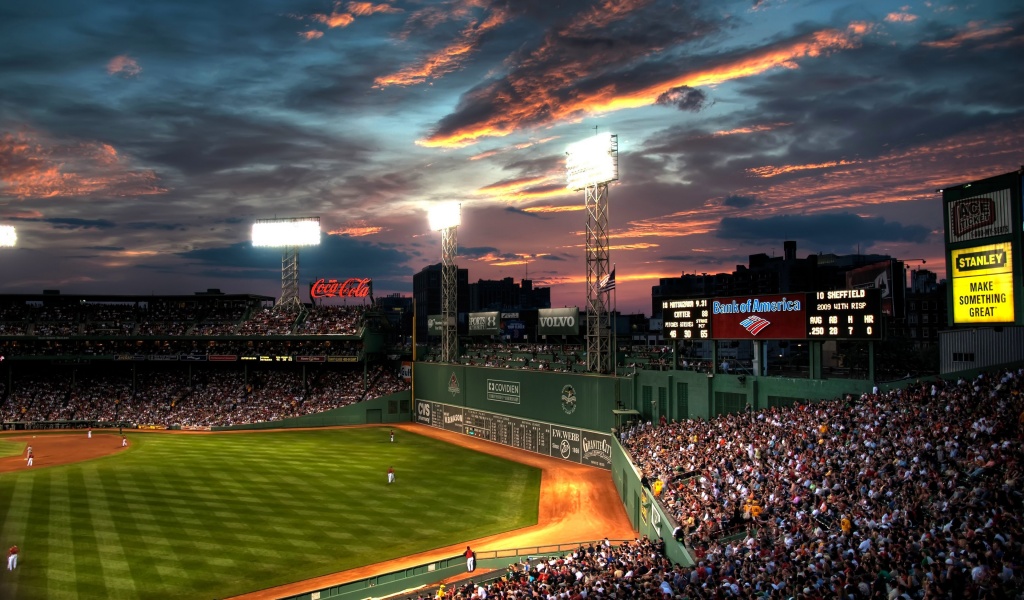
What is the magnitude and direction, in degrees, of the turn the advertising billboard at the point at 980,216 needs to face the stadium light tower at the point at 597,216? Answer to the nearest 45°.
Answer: approximately 90° to its right

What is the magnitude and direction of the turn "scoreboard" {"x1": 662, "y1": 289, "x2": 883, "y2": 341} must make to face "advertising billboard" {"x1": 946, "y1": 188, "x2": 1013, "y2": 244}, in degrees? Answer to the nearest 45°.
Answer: approximately 90° to its left

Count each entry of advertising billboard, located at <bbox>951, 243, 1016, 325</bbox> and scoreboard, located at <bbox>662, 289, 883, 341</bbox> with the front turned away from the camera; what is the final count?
0

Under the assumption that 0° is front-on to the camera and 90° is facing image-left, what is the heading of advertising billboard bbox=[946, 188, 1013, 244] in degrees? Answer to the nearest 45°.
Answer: approximately 45°

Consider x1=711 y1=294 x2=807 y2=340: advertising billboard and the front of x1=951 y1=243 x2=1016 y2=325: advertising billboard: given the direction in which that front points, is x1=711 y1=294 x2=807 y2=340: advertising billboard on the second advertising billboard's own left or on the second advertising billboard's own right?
on the second advertising billboard's own right

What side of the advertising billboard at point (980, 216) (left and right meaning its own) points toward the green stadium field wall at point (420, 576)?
front

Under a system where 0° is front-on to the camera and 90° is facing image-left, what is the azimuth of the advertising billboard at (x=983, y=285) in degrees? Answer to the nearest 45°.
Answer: approximately 45°

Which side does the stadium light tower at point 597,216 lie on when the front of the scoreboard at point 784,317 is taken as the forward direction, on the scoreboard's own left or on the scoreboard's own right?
on the scoreboard's own right

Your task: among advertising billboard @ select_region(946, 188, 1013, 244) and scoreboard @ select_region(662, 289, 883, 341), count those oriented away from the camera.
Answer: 0

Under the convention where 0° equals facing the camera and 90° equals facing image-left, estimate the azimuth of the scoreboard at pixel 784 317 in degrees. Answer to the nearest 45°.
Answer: approximately 45°

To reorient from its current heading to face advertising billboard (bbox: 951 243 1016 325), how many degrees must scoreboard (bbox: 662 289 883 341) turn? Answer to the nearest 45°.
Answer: approximately 90° to its left

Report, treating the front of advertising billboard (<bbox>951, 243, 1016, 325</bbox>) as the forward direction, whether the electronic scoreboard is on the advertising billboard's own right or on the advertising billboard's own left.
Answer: on the advertising billboard's own right

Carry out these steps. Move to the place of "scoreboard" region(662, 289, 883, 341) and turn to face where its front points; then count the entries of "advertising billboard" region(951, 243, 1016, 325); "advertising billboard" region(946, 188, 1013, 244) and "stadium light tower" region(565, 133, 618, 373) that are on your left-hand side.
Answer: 2
